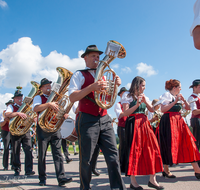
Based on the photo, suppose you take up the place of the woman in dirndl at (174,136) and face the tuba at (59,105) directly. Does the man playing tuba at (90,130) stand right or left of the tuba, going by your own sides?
left

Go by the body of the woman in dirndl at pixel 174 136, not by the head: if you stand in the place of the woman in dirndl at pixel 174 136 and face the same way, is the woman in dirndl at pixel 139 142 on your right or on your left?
on your right

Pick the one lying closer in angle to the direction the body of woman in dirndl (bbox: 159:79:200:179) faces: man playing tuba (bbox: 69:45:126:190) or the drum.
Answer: the man playing tuba
